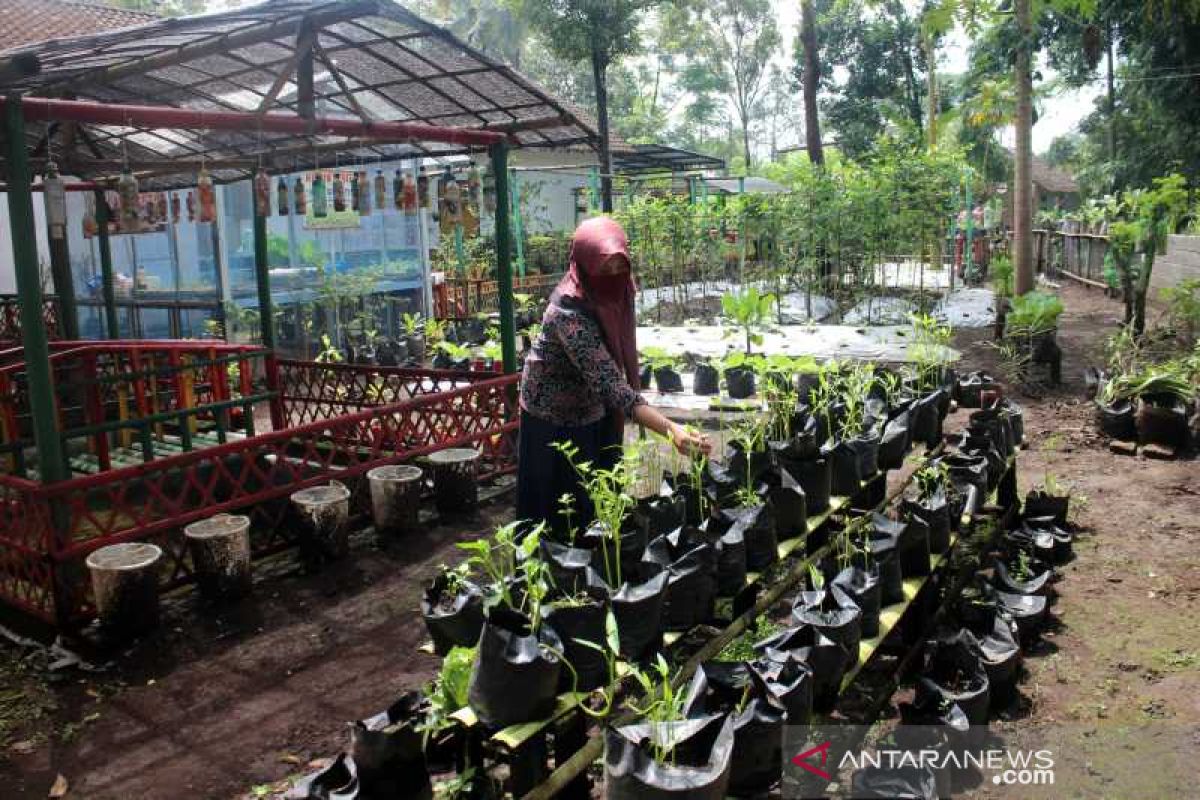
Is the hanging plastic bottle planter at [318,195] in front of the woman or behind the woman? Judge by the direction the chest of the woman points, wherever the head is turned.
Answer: behind

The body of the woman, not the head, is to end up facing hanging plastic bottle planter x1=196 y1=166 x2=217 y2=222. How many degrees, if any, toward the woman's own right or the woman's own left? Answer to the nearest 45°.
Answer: approximately 180°

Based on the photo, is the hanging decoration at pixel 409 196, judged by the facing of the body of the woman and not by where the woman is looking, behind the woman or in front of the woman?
behind

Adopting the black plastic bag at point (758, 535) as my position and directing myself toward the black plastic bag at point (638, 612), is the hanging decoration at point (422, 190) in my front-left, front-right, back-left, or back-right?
back-right

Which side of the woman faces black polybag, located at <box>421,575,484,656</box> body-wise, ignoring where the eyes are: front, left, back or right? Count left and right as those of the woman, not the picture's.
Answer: right

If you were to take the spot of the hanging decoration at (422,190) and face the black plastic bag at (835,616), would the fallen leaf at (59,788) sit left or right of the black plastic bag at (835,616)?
right

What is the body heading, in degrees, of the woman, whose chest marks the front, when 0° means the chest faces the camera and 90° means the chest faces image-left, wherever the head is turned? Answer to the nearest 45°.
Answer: approximately 315°

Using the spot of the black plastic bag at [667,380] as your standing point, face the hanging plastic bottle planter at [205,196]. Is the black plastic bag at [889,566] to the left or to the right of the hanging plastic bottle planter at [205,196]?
left

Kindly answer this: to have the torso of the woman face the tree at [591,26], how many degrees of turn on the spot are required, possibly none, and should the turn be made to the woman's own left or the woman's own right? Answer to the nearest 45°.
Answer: approximately 135° to the woman's own left

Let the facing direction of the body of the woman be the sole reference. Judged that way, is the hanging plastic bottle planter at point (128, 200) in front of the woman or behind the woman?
behind

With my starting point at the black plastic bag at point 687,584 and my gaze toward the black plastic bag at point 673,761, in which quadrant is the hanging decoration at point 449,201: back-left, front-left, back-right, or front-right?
back-right

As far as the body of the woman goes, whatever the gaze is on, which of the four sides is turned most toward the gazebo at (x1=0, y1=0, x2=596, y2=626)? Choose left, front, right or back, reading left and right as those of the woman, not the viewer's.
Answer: back

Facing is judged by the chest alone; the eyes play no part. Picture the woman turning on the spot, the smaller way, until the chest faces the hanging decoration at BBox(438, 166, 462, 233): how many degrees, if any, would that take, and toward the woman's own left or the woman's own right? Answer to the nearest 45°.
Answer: approximately 135° to the woman's own left
